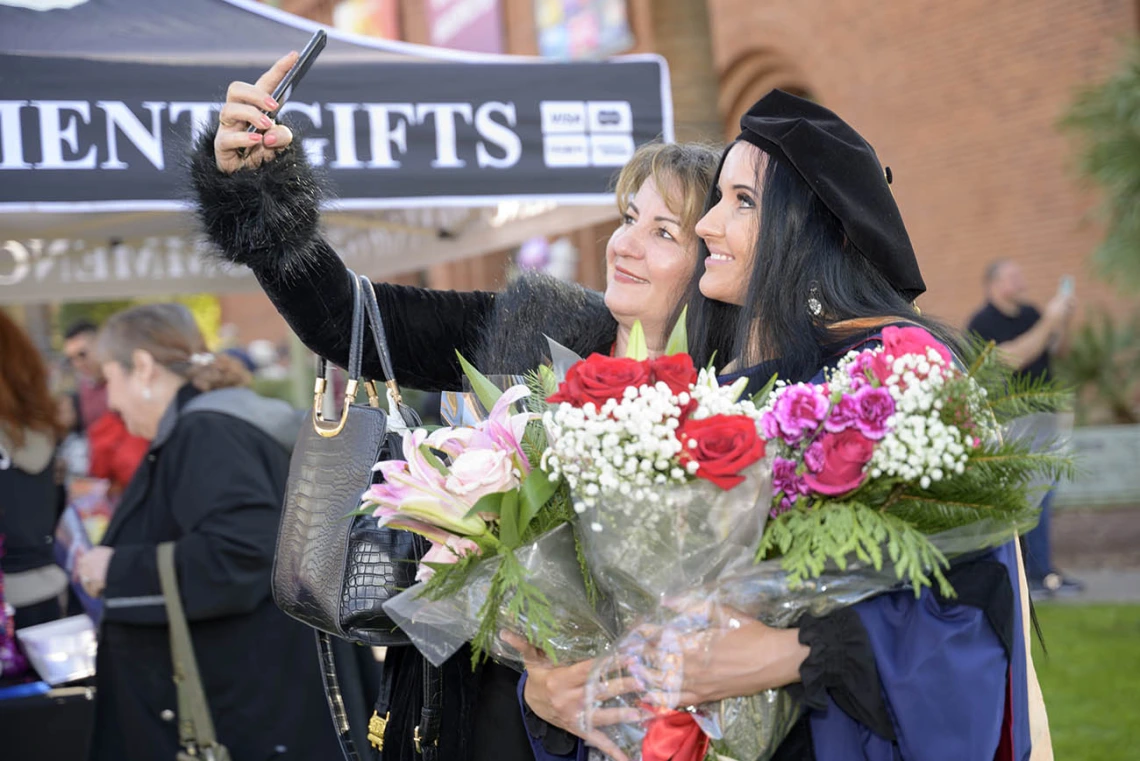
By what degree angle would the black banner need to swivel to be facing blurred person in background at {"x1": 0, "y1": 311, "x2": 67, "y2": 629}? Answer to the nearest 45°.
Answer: approximately 135° to its right

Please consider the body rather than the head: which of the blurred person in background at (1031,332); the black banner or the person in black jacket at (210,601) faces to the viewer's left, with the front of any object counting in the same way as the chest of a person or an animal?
the person in black jacket

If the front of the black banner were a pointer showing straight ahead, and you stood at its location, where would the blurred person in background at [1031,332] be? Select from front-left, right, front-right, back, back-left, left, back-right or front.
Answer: back-left

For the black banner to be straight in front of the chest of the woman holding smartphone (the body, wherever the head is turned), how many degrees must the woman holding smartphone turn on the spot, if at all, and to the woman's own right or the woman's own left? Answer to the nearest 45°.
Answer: approximately 135° to the woman's own right

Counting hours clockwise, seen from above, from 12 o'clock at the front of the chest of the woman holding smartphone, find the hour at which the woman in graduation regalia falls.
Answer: The woman in graduation regalia is roughly at 9 o'clock from the woman holding smartphone.

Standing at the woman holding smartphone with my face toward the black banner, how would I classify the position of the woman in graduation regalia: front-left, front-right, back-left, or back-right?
back-right

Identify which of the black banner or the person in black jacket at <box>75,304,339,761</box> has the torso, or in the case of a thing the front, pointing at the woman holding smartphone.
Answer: the black banner

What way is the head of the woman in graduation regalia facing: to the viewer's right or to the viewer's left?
to the viewer's left

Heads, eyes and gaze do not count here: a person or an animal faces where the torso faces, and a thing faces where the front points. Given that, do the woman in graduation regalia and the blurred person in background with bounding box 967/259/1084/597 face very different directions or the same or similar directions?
very different directions

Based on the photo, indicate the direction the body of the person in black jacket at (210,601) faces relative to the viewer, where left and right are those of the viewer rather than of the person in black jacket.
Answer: facing to the left of the viewer
